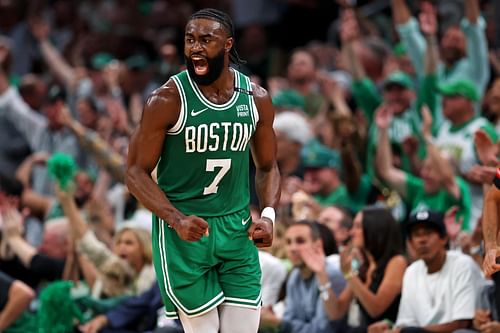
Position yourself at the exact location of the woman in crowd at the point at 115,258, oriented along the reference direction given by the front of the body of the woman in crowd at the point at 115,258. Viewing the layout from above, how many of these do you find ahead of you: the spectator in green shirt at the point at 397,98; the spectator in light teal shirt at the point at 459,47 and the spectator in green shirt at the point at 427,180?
0

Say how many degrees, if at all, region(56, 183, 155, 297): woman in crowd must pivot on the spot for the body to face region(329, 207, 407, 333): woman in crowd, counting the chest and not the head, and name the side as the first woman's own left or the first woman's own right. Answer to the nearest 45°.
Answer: approximately 90° to the first woman's own left

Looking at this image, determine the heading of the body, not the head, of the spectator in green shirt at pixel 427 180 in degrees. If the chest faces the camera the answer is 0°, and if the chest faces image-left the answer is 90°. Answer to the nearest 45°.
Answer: approximately 45°

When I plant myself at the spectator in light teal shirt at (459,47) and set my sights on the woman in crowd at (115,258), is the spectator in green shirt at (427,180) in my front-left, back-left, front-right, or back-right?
front-left

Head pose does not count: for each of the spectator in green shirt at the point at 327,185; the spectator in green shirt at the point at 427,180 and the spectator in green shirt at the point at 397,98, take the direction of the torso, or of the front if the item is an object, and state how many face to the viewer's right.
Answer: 0

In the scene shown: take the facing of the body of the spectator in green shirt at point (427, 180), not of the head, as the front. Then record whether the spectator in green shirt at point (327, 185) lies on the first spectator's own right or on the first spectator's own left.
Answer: on the first spectator's own right

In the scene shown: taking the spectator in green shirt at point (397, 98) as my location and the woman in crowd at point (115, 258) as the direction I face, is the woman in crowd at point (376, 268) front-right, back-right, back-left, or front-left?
front-left

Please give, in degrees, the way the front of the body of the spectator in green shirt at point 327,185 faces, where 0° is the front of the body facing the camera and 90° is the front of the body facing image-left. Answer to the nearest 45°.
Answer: approximately 45°

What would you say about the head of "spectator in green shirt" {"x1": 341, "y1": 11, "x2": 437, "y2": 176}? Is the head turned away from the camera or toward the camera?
toward the camera

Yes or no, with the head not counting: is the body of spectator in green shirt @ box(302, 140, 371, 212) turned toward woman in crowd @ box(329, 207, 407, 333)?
no

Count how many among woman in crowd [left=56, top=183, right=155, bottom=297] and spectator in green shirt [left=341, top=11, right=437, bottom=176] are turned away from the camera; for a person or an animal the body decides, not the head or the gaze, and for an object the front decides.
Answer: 0

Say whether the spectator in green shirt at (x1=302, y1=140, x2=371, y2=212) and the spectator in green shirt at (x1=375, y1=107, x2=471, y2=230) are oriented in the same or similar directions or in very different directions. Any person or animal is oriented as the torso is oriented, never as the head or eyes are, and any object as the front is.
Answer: same or similar directions

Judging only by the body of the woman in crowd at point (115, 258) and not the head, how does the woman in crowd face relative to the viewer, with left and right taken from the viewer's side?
facing the viewer and to the left of the viewer

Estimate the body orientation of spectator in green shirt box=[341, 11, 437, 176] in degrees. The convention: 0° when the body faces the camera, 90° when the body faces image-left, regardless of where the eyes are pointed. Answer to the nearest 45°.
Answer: approximately 0°

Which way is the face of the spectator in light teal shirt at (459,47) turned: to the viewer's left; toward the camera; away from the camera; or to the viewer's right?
toward the camera
